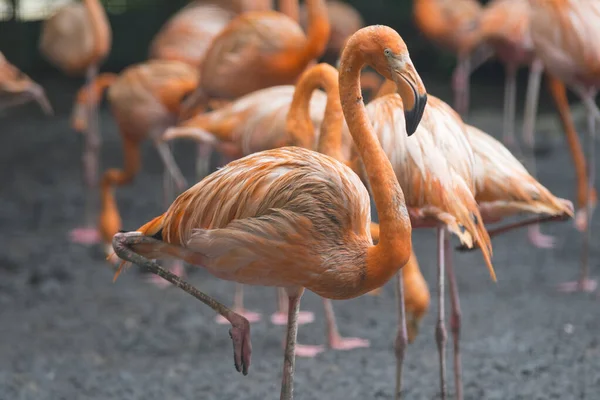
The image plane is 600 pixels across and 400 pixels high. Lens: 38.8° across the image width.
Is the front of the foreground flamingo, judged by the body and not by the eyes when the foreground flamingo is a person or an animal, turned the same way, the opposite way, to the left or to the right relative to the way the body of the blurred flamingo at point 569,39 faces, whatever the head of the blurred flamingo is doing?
the opposite way

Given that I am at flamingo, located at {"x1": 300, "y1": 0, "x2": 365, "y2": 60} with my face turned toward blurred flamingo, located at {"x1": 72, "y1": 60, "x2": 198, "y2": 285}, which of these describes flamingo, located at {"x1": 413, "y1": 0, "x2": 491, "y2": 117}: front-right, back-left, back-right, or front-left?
back-left

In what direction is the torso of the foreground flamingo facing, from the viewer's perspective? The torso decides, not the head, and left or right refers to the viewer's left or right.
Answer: facing to the right of the viewer

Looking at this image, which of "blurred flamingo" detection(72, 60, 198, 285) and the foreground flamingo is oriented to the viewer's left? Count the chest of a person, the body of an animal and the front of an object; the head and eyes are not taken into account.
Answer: the blurred flamingo

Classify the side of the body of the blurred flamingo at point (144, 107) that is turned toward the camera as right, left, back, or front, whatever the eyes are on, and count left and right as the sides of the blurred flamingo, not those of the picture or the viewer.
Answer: left

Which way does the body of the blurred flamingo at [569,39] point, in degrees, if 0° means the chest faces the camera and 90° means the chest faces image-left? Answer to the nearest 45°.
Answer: approximately 90°
